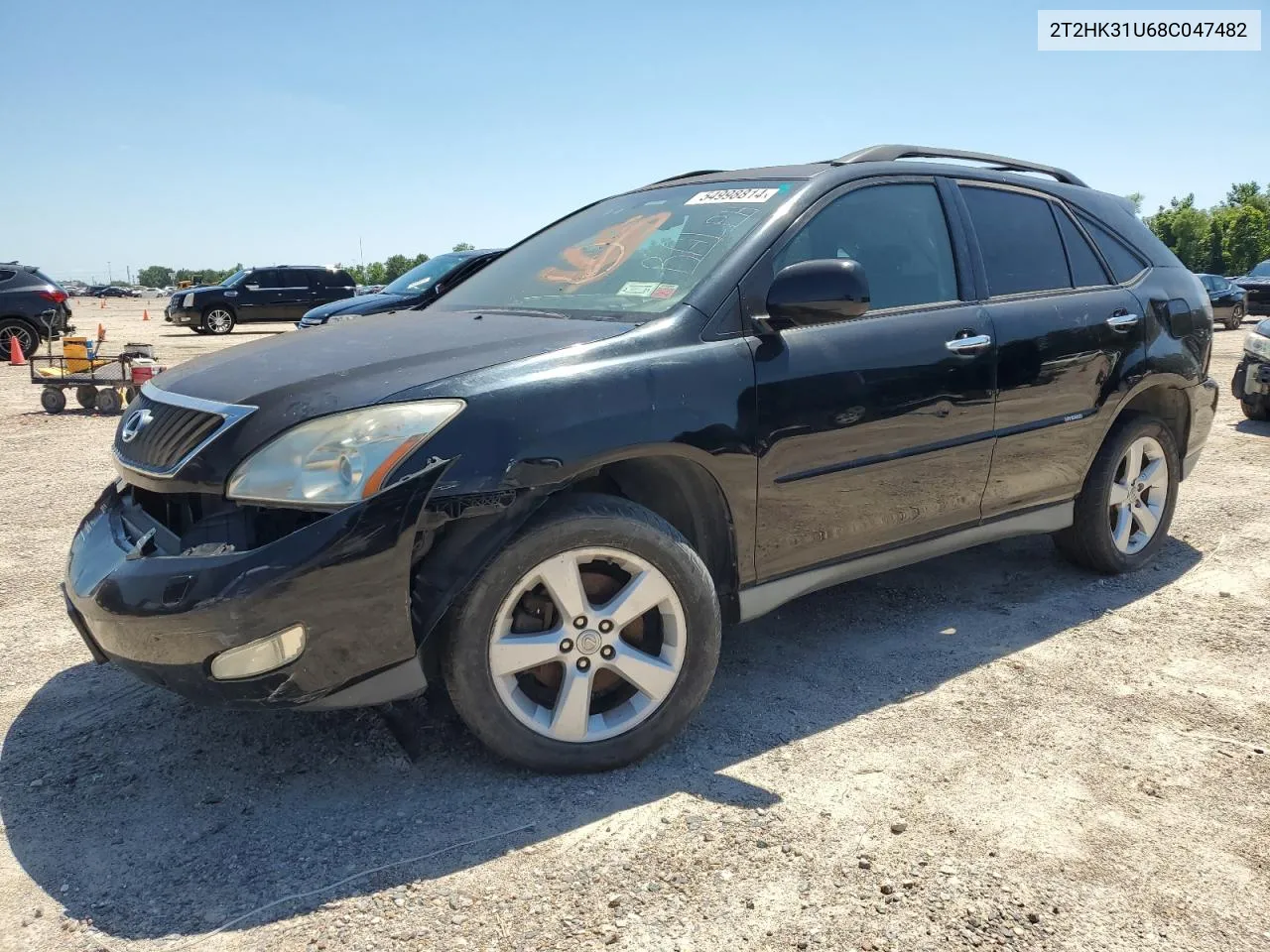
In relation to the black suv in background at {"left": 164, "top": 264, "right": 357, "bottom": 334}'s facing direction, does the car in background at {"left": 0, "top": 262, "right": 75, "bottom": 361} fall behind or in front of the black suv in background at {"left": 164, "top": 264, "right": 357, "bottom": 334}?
in front

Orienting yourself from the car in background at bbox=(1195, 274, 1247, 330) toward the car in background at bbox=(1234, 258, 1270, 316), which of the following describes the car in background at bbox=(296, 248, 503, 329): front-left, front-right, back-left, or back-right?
back-left

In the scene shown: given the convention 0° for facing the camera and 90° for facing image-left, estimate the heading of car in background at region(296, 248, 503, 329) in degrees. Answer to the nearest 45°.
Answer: approximately 45°

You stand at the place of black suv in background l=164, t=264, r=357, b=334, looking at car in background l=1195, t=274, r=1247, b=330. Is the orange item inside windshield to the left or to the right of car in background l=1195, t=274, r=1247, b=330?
right

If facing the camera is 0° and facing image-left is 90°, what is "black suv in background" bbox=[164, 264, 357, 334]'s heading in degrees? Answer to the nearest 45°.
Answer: approximately 45°

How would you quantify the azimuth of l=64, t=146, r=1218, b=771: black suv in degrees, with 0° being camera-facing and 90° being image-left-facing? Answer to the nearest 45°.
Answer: approximately 45°

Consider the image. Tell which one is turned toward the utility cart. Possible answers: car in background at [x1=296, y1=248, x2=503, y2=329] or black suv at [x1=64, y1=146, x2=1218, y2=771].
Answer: the car in background
